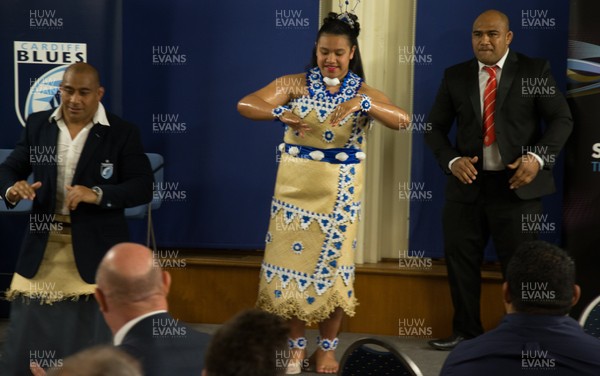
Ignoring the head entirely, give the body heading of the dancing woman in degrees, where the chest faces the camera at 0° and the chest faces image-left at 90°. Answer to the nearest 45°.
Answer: approximately 0°

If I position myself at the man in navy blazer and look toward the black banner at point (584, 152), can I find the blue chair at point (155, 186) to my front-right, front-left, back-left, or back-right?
front-left

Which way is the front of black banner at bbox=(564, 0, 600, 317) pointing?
toward the camera

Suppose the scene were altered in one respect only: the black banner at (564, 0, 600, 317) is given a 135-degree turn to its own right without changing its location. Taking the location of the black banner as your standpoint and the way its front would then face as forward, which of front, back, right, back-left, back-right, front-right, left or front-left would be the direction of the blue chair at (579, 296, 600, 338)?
back-left

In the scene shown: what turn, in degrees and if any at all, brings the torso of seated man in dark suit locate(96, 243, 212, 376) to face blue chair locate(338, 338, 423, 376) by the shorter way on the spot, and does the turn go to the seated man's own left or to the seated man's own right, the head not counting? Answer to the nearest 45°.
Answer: approximately 135° to the seated man's own right

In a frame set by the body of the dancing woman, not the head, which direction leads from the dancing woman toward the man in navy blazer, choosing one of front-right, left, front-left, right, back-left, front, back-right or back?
front-right

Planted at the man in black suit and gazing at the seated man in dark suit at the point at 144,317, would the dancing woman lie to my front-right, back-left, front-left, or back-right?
front-right

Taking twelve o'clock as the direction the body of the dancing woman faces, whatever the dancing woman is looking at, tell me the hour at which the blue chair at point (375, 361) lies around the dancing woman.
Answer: The blue chair is roughly at 12 o'clock from the dancing woman.

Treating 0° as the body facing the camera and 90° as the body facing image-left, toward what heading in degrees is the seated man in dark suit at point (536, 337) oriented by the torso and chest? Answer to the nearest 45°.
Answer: approximately 180°

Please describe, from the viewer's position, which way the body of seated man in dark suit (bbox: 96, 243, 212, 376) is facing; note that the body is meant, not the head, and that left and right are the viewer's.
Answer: facing away from the viewer and to the left of the viewer

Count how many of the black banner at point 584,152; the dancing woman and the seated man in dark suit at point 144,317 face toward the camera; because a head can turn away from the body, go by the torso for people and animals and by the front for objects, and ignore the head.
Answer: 2

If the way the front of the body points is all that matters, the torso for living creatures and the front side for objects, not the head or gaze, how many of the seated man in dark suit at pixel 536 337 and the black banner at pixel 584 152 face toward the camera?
1

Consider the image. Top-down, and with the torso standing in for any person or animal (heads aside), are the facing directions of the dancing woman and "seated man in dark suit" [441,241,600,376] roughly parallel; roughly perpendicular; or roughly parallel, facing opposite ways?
roughly parallel, facing opposite ways

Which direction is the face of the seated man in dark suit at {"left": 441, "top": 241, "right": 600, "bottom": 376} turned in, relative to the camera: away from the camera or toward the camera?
away from the camera

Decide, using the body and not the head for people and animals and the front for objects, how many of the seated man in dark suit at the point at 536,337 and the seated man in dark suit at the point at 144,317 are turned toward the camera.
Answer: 0

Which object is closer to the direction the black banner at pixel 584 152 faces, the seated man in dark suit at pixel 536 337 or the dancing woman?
the seated man in dark suit
